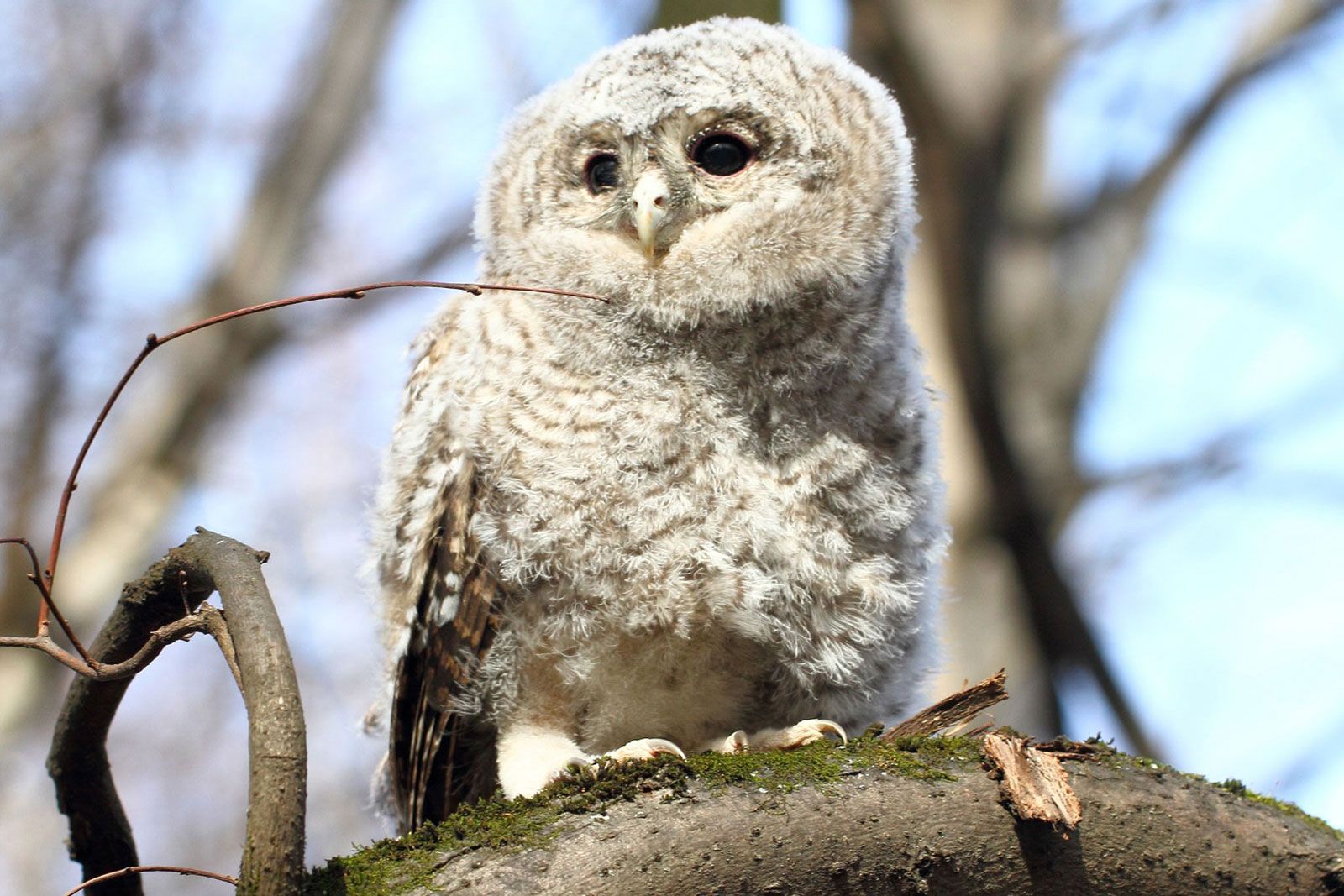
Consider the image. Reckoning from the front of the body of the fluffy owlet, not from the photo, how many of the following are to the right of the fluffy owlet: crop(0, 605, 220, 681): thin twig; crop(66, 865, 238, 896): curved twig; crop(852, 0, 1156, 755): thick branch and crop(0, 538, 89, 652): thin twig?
3

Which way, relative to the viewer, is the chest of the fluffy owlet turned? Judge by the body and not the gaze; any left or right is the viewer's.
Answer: facing the viewer and to the right of the viewer

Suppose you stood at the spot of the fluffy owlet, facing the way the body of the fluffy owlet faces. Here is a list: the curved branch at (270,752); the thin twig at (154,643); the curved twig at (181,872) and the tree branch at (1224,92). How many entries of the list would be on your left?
1

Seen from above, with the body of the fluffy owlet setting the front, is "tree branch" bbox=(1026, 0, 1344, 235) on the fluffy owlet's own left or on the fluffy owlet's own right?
on the fluffy owlet's own left

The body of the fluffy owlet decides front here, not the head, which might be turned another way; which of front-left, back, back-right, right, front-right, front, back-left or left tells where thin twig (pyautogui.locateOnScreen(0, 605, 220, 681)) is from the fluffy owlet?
right

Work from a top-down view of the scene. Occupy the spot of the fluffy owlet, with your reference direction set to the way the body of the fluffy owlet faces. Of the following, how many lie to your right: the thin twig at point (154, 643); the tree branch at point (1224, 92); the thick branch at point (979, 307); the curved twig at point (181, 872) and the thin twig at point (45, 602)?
3

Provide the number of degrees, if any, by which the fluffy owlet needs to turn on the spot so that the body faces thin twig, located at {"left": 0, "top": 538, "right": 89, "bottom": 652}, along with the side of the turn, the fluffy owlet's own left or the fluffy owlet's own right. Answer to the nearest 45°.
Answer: approximately 90° to the fluffy owlet's own right

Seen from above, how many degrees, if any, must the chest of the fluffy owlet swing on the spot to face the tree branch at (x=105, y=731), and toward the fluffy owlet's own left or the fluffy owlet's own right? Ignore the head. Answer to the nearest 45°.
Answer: approximately 135° to the fluffy owlet's own right

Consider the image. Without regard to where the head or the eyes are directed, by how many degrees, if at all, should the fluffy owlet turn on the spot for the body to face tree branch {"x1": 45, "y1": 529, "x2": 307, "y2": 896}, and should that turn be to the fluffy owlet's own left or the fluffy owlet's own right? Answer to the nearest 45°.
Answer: approximately 90° to the fluffy owlet's own right

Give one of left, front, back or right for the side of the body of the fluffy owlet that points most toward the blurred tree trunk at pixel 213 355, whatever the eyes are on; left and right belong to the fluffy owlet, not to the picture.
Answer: back

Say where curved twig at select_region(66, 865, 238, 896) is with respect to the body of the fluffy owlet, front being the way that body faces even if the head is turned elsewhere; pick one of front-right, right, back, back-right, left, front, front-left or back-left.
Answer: right
